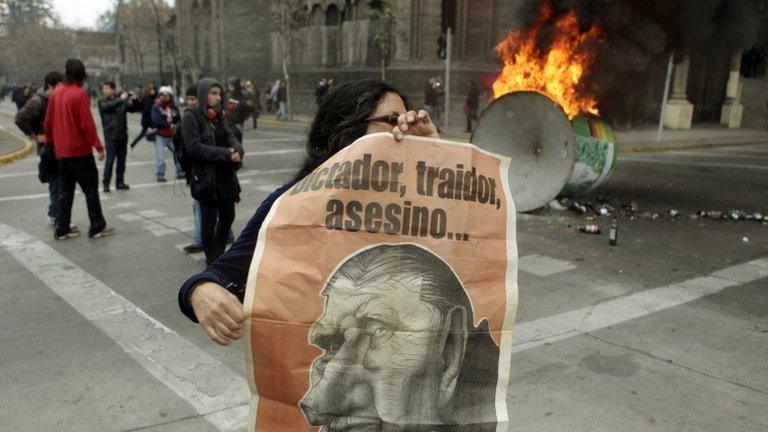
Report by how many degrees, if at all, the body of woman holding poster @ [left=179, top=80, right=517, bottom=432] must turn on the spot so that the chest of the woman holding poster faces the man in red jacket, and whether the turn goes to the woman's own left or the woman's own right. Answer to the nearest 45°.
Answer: approximately 180°

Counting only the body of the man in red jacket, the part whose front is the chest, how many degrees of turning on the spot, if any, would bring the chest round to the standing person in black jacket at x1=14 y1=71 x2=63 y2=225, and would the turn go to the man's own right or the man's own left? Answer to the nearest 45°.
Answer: approximately 45° to the man's own left

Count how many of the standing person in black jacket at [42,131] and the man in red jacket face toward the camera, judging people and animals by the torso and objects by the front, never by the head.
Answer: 0

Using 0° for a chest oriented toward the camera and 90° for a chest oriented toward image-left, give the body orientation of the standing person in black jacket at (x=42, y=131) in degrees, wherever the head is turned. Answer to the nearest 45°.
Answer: approximately 270°

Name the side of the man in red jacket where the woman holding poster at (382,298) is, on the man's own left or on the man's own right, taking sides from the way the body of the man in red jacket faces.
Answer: on the man's own right

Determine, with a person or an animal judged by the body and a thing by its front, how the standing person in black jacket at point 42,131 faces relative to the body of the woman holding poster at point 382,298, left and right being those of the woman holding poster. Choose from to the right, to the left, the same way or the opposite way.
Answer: to the left

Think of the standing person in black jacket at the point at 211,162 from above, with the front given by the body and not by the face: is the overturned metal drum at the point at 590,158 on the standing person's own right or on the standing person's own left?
on the standing person's own left
